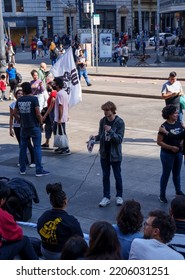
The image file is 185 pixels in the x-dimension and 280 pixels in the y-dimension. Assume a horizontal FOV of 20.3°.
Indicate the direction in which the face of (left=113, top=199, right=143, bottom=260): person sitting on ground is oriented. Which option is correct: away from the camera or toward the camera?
away from the camera

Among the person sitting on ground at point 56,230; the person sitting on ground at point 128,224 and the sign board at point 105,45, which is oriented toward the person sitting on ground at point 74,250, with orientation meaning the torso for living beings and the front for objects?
the sign board

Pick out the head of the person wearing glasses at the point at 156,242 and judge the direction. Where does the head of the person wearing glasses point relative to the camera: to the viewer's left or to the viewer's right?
to the viewer's left

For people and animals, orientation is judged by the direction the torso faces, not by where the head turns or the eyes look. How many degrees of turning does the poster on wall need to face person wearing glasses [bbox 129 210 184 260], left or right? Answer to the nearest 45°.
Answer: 0° — it already faces them

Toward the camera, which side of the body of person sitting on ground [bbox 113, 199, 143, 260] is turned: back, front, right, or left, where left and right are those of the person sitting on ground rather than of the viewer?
back

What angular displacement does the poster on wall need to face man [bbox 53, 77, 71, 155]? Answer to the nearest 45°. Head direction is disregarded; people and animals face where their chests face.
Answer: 0° — it already faces them

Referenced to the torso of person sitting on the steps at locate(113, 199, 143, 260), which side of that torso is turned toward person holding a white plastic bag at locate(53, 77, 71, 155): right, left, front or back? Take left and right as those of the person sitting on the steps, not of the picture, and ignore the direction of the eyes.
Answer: front

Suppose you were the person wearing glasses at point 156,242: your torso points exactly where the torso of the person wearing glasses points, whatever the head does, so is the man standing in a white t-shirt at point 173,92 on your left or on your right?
on your right

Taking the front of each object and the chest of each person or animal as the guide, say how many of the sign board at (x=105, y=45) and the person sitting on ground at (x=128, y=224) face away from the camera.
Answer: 1

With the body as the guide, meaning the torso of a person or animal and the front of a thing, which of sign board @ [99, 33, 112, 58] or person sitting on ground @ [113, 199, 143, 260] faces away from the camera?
the person sitting on ground

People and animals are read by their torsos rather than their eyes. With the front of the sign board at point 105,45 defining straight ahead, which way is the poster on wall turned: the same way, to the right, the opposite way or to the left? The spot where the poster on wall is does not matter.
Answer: the same way

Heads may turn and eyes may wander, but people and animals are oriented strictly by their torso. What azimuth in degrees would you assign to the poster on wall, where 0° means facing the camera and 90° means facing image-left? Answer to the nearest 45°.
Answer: approximately 0°

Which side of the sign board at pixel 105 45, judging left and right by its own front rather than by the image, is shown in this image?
front

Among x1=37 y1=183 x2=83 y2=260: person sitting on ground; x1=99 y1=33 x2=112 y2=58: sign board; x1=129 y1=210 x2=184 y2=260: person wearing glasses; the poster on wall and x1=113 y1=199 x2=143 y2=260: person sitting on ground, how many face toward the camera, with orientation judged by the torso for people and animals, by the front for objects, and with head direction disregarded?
2

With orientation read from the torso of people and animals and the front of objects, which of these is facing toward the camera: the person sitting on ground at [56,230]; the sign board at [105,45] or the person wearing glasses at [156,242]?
the sign board

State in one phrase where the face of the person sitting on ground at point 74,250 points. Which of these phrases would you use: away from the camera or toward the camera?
away from the camera

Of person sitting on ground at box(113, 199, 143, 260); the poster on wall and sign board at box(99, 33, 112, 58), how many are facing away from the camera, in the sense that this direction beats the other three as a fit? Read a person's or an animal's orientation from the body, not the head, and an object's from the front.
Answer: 1

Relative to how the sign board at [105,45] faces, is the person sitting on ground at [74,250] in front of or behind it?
in front

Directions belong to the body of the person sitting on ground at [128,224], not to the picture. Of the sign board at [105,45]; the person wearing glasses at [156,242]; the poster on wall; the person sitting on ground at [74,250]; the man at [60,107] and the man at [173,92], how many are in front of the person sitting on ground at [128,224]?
4

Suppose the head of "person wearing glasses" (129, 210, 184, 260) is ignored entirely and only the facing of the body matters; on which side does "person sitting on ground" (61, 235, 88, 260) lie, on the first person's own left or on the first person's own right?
on the first person's own left

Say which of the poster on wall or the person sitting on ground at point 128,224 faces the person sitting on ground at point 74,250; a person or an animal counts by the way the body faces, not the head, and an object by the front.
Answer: the poster on wall

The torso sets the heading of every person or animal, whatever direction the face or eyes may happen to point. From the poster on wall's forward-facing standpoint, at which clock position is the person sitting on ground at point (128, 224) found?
The person sitting on ground is roughly at 12 o'clock from the poster on wall.
